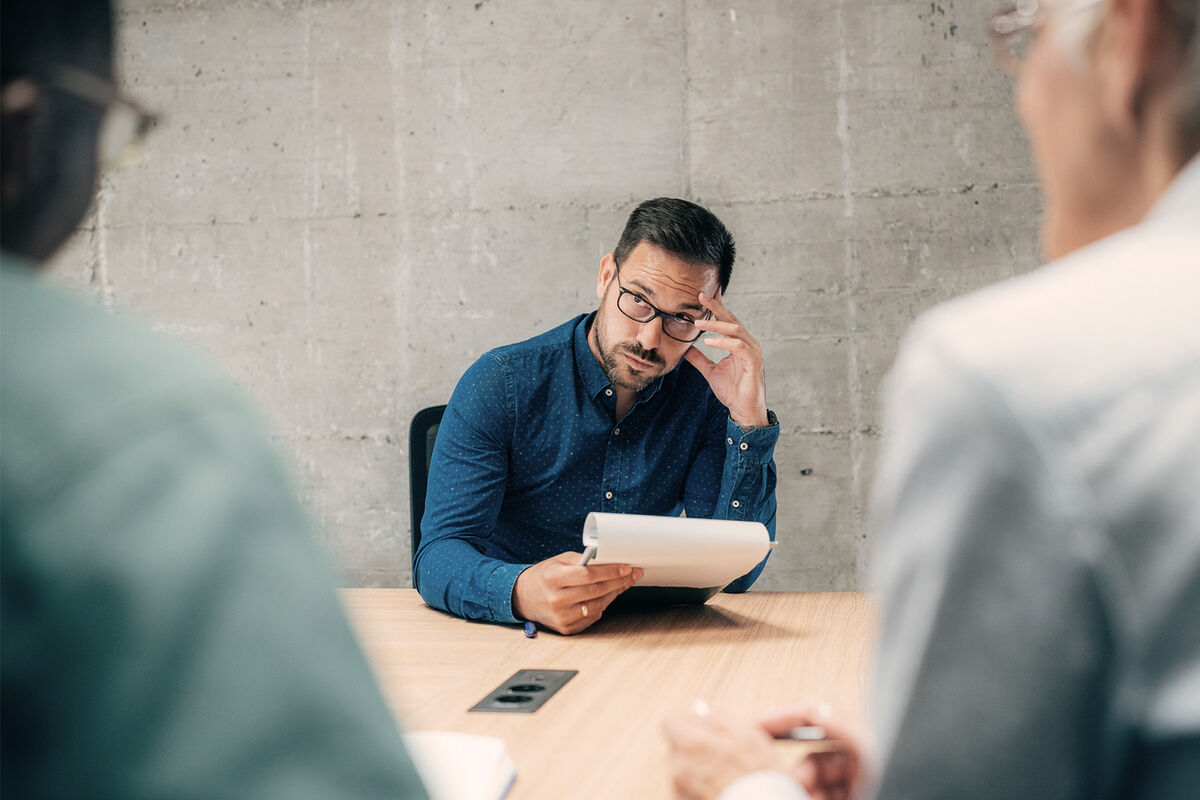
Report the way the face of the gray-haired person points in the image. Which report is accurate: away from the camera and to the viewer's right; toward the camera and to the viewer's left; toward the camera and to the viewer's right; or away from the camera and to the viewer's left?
away from the camera and to the viewer's left

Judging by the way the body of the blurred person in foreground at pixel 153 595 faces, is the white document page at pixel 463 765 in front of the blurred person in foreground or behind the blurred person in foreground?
in front

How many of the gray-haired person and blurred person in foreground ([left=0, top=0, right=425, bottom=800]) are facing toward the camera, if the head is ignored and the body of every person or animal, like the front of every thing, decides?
0

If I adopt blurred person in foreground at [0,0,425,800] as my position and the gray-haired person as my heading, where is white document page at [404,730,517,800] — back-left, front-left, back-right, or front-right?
front-left

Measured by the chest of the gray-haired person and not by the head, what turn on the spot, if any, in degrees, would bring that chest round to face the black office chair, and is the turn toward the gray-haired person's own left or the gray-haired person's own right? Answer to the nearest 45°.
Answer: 0° — they already face it

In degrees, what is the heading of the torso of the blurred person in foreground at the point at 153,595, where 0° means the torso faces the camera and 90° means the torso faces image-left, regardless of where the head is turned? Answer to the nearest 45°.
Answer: approximately 225°

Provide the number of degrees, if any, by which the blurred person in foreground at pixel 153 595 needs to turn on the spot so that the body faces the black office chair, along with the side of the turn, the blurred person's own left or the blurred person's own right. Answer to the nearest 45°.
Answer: approximately 45° to the blurred person's own left

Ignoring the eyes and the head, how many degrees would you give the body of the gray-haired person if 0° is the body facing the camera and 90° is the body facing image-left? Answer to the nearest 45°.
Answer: approximately 135°
